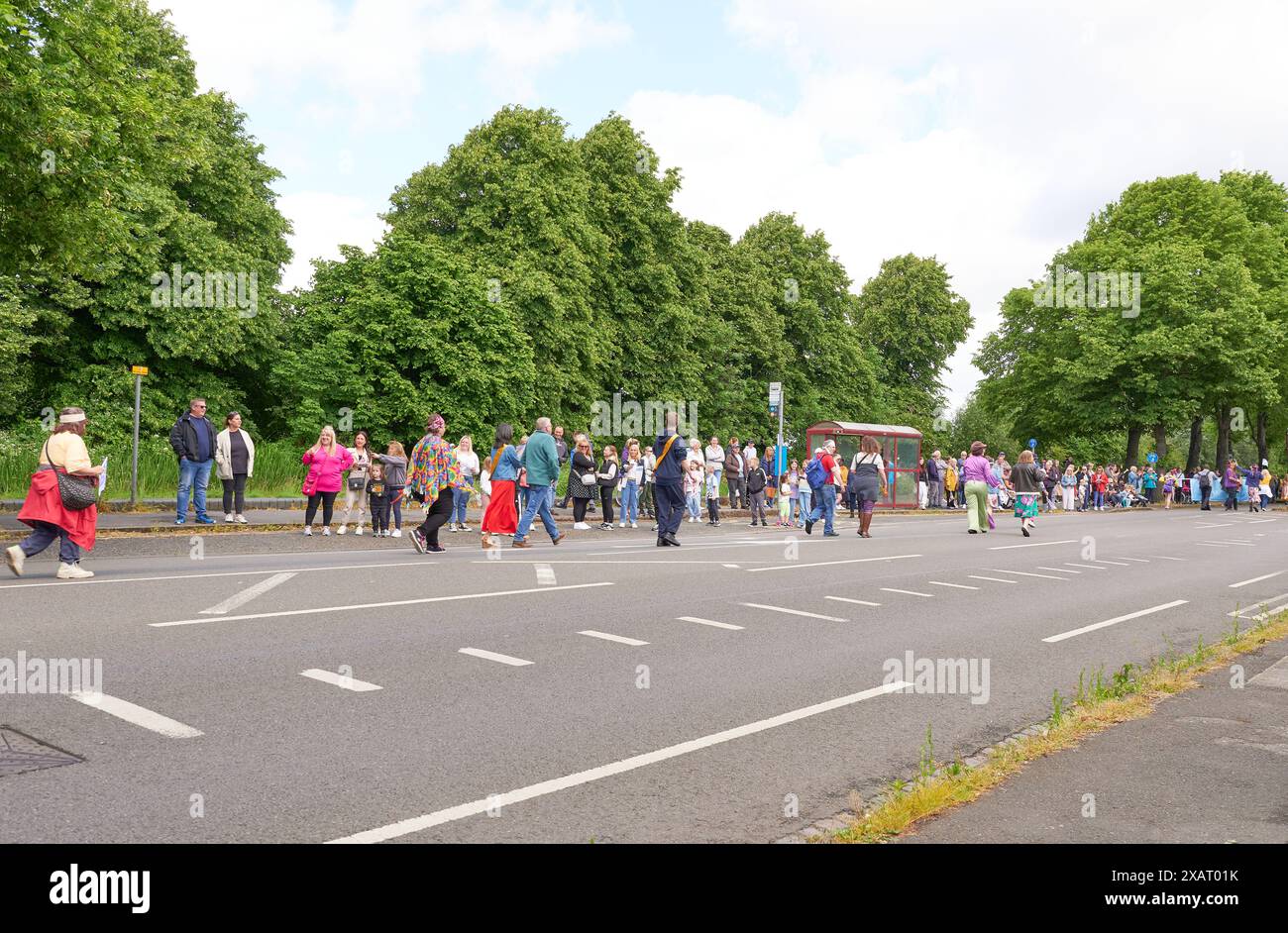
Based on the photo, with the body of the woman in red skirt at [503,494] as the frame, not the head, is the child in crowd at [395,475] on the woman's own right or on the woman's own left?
on the woman's own left

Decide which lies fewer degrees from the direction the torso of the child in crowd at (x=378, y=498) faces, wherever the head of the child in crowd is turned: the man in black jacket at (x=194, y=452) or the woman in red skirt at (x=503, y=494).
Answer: the woman in red skirt

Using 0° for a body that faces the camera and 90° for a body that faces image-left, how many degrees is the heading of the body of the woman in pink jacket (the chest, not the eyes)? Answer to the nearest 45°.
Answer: approximately 0°

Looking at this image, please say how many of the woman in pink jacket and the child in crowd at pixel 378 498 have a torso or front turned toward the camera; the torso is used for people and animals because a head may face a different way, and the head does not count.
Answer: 2

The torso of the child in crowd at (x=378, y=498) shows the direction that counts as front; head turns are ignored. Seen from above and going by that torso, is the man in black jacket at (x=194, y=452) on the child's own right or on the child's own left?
on the child's own right

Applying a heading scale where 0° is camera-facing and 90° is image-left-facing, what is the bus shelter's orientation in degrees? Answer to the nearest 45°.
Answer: approximately 315°

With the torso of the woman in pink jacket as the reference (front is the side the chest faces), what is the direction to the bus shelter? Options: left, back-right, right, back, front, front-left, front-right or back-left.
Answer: back-left

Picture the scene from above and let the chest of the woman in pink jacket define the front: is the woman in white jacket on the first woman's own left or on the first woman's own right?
on the first woman's own right
